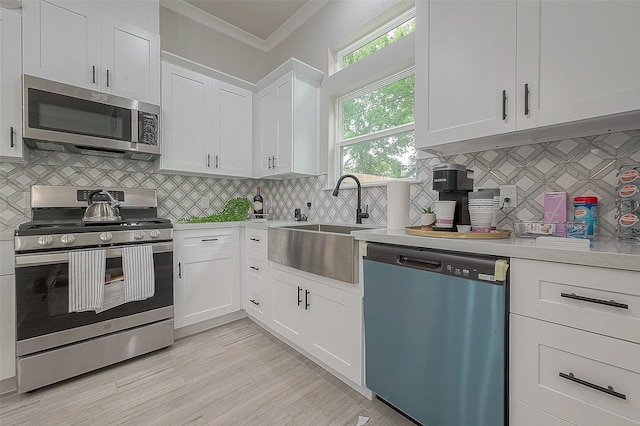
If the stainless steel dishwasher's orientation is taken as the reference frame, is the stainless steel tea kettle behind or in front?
in front

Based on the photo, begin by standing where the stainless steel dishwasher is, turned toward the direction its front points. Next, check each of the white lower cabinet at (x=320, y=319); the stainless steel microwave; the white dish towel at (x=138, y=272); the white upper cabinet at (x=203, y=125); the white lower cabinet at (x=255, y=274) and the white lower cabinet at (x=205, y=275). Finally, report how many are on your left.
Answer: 0

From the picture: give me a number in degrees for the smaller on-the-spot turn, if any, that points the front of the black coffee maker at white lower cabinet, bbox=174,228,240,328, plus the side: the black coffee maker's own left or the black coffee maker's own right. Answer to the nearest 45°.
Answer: approximately 45° to the black coffee maker's own right

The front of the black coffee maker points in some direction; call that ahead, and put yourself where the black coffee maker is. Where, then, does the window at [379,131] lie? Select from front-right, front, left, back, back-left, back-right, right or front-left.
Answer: right

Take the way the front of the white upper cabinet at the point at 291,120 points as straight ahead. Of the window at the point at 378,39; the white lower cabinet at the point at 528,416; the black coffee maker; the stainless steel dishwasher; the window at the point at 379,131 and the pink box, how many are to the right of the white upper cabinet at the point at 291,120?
0

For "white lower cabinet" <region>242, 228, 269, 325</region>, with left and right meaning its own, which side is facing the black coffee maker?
left

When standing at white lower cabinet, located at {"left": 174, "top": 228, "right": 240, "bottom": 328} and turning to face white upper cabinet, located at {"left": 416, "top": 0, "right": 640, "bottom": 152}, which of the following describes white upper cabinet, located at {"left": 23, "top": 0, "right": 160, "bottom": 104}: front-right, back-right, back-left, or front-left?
back-right

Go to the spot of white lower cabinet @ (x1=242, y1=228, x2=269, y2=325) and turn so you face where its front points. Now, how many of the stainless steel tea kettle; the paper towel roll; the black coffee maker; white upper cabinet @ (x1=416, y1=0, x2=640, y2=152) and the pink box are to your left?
4

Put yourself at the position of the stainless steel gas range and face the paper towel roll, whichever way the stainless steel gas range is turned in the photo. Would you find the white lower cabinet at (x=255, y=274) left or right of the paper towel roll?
left

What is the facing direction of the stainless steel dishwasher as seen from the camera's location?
facing the viewer and to the left of the viewer

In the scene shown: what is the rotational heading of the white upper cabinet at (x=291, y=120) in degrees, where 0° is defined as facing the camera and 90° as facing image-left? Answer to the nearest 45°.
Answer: approximately 45°

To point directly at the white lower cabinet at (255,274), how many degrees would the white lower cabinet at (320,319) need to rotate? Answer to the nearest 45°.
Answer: approximately 90° to its right

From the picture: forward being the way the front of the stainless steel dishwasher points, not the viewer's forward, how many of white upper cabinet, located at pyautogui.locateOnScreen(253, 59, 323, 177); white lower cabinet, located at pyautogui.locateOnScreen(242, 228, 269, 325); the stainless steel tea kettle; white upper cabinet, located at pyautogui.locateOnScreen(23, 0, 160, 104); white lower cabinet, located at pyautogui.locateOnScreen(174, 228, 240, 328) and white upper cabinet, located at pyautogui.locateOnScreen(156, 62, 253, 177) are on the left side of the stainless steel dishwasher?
0

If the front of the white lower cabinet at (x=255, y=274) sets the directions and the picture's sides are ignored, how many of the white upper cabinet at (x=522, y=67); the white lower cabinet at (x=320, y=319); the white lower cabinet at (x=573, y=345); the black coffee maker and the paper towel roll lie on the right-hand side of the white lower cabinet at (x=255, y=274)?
0

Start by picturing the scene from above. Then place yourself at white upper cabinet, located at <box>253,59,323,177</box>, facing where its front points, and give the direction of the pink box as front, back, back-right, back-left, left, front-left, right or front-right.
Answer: left

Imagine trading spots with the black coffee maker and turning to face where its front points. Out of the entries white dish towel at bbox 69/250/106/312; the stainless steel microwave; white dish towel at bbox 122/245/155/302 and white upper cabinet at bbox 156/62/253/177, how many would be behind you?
0

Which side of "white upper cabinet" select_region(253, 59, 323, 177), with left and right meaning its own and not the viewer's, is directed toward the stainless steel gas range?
front

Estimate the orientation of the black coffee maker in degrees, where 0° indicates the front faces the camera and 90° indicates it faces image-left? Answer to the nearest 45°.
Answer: approximately 45°
